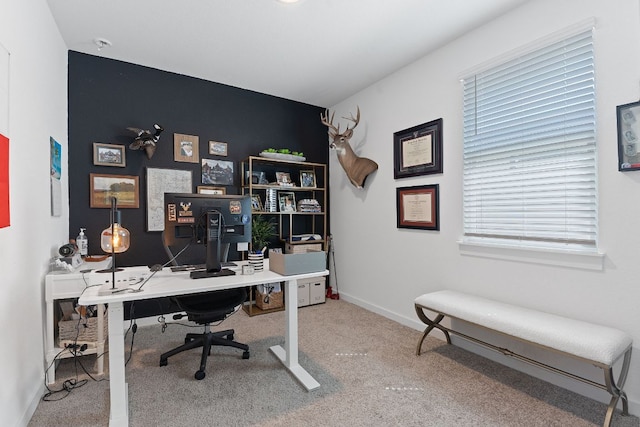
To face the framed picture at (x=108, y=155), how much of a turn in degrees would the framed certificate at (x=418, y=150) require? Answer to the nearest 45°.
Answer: approximately 45° to its right

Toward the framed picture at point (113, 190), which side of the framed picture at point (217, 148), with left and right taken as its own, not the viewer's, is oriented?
right

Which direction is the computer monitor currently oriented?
away from the camera

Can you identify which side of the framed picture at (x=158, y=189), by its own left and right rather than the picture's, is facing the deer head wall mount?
left

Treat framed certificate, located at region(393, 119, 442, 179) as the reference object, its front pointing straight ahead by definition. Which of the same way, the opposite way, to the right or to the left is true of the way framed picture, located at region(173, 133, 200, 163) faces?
to the left

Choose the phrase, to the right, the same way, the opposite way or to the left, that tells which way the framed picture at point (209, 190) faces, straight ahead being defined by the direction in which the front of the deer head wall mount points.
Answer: to the left
